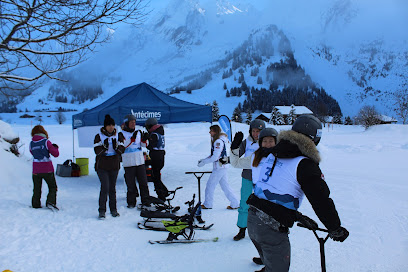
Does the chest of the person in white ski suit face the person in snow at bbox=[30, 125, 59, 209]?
yes

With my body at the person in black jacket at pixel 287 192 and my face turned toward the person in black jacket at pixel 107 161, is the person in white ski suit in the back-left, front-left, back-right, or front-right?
front-right

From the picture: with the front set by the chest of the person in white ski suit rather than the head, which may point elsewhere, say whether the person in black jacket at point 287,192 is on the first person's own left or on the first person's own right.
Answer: on the first person's own left

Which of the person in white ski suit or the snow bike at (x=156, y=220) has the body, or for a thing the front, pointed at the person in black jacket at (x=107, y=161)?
the person in white ski suit

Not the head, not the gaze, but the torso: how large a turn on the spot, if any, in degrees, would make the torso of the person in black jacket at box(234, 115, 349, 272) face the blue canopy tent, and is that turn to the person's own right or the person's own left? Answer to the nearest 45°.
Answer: approximately 90° to the person's own left

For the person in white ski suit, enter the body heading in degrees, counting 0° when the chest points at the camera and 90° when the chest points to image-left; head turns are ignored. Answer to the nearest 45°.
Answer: approximately 90°

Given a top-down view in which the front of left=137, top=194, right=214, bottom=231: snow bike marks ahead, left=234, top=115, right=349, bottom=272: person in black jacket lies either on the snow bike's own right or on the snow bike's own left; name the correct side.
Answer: on the snow bike's own right

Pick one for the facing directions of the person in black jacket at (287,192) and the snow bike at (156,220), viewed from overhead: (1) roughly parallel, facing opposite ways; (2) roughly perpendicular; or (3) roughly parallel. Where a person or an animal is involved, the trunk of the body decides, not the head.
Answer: roughly parallel

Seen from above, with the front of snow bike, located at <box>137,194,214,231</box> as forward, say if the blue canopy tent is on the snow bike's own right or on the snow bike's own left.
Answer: on the snow bike's own left

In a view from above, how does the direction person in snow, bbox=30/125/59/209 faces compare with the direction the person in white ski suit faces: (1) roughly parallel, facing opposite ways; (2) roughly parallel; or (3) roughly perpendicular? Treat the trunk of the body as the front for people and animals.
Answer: roughly perpendicular

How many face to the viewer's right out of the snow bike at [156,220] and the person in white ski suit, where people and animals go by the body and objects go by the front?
1

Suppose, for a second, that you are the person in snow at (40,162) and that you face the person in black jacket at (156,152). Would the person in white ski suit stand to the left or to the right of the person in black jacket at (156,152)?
right

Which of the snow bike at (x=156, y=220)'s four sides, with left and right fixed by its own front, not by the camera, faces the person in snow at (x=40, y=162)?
back

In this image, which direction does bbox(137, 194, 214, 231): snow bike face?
to the viewer's right

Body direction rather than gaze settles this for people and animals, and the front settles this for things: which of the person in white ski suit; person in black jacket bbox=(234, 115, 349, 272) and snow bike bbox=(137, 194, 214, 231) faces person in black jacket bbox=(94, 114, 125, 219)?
the person in white ski suit
